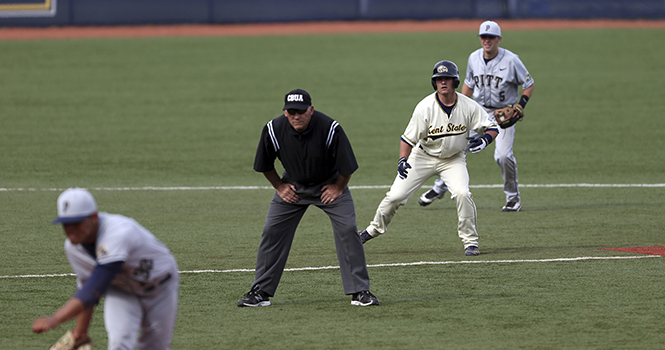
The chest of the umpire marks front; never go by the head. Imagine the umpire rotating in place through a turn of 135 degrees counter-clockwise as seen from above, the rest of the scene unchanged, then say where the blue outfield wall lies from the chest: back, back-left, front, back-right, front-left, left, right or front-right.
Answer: front-left

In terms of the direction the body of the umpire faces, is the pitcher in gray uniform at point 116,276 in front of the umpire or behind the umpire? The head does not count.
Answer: in front

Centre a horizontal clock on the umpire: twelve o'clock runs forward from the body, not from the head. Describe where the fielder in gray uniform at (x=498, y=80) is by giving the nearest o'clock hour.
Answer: The fielder in gray uniform is roughly at 7 o'clock from the umpire.

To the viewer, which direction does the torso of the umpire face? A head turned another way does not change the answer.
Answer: toward the camera

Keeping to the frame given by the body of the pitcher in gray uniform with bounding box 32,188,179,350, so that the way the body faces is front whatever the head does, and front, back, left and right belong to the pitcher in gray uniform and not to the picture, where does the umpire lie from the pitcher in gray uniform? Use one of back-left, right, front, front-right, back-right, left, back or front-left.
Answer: back

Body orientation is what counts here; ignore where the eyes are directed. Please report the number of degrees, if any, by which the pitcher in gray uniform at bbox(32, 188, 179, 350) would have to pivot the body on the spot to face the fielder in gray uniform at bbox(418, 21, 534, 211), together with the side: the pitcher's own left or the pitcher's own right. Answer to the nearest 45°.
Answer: approximately 180°

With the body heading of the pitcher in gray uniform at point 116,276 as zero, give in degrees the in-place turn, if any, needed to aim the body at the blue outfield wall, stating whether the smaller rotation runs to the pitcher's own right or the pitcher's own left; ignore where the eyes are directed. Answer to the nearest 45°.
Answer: approximately 135° to the pitcher's own right

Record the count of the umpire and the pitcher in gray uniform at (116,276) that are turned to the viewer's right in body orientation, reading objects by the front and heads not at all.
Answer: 0
